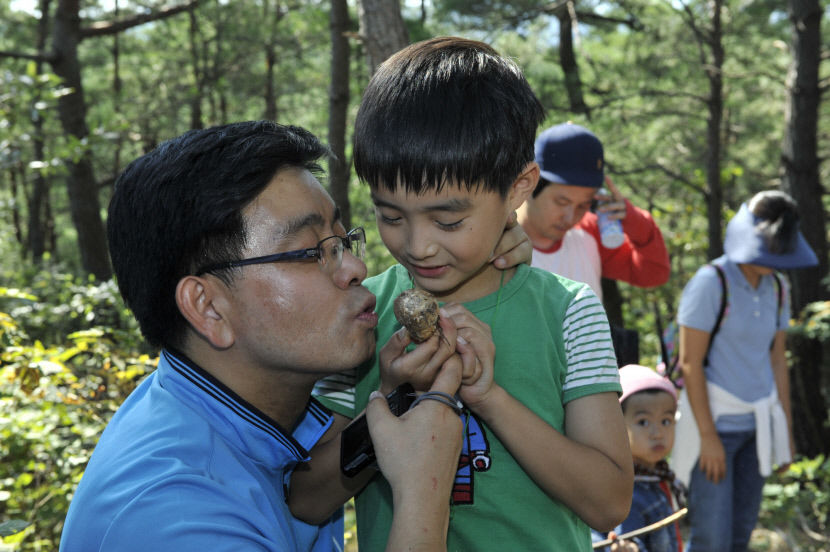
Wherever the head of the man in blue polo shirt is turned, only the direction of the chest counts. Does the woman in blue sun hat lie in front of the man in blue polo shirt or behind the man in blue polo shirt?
in front

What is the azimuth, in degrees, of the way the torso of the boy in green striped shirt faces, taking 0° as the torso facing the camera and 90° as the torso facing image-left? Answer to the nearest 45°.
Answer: approximately 45°

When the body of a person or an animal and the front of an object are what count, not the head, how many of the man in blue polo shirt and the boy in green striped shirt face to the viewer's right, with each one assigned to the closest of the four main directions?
1

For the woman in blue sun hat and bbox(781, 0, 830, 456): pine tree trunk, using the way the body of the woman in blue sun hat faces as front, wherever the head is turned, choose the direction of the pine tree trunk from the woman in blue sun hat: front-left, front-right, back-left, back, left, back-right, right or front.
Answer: back-left

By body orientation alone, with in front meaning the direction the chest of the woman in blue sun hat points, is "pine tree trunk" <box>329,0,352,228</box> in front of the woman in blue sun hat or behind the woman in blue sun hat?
behind

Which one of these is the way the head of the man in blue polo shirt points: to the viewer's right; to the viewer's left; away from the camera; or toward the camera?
to the viewer's right

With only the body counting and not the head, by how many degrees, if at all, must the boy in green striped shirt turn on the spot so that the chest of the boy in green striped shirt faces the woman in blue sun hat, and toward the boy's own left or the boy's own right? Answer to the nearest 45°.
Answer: approximately 180°

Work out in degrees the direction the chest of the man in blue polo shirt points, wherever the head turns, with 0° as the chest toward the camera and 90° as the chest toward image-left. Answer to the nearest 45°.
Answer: approximately 270°

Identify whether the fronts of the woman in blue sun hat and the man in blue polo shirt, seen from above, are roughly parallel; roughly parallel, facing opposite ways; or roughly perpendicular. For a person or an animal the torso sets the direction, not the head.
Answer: roughly perpendicular

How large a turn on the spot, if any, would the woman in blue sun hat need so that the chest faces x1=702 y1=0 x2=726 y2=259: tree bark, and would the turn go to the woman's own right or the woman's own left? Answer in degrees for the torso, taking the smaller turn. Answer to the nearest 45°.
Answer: approximately 135° to the woman's own left
